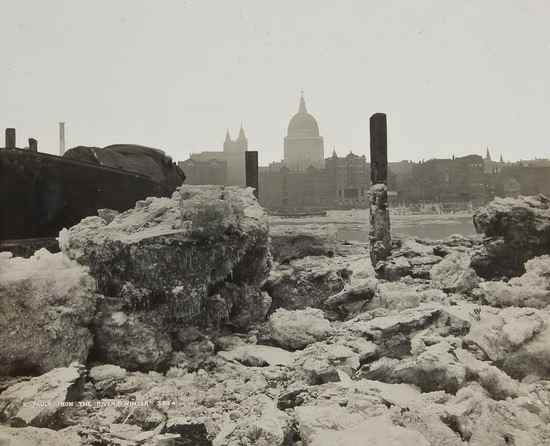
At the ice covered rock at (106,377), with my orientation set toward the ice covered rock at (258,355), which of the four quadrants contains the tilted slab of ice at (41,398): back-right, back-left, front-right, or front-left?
back-right

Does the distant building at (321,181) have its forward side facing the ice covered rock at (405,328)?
yes

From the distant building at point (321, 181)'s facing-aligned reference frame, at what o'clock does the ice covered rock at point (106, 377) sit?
The ice covered rock is roughly at 12 o'clock from the distant building.

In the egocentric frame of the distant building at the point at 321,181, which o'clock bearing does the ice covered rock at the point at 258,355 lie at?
The ice covered rock is roughly at 12 o'clock from the distant building.

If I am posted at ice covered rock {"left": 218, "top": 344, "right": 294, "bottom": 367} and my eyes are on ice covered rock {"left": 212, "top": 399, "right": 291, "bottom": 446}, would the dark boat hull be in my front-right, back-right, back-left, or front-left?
back-right

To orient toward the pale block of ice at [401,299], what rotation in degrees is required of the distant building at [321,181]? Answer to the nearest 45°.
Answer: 0° — it already faces it

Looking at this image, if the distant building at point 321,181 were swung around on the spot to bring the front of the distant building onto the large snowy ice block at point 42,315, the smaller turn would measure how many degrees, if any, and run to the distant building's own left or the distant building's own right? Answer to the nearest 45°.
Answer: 0° — it already faces it

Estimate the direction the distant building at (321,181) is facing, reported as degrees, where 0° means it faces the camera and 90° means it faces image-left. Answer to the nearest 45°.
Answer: approximately 0°
